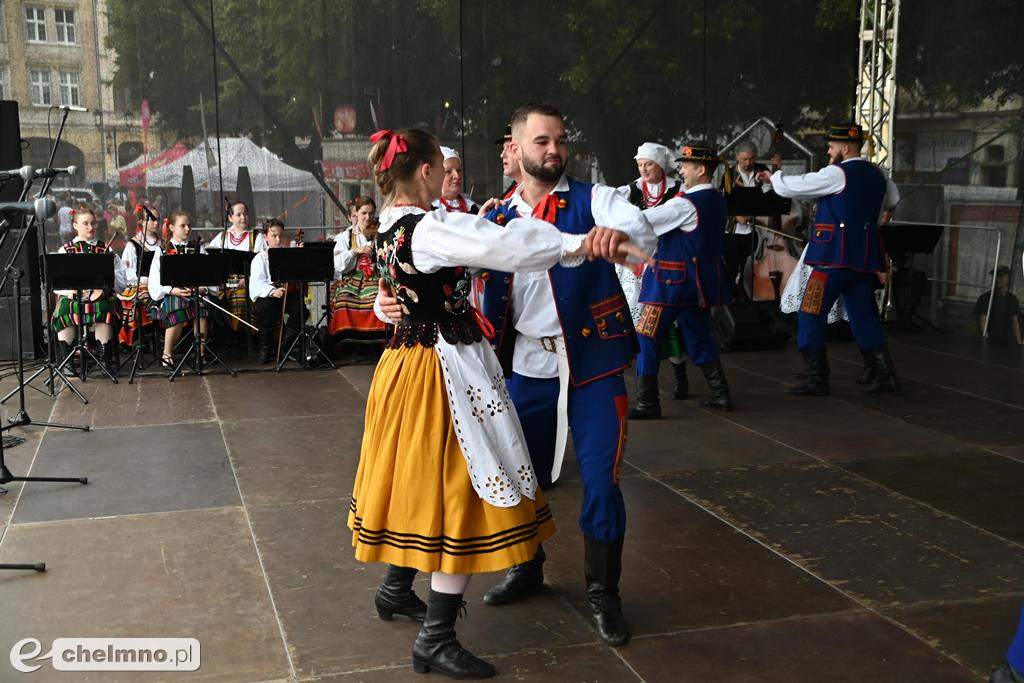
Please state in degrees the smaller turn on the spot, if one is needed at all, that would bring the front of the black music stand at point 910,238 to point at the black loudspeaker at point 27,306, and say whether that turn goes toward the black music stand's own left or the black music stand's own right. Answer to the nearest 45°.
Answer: approximately 135° to the black music stand's own left

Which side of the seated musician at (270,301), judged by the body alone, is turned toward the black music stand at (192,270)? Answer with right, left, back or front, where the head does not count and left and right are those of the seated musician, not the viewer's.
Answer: right

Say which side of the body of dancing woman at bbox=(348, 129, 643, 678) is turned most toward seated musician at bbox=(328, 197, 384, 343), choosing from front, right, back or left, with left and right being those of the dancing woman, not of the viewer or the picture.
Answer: left

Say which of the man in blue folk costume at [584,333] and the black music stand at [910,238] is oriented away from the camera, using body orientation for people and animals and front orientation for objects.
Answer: the black music stand

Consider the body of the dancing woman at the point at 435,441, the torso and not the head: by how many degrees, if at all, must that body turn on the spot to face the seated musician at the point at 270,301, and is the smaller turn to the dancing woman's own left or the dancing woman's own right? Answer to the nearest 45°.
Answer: approximately 90° to the dancing woman's own left

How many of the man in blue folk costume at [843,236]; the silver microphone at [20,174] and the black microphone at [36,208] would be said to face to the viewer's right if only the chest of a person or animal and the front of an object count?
2

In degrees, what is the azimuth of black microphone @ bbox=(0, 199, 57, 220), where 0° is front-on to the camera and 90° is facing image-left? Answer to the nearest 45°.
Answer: approximately 270°

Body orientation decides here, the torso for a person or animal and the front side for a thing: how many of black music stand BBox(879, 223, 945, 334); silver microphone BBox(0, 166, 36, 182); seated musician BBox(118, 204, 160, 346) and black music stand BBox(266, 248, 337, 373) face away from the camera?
2

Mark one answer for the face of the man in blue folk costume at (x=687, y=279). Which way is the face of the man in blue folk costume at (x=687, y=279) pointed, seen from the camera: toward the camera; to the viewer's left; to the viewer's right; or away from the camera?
to the viewer's left

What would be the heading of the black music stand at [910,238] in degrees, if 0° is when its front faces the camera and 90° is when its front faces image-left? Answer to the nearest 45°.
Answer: approximately 180°

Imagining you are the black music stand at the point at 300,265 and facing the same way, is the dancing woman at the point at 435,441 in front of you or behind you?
behind

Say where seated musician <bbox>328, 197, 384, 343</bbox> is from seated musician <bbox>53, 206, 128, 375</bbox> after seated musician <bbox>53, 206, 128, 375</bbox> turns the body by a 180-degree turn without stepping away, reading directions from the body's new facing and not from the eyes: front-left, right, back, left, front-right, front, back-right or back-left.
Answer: right

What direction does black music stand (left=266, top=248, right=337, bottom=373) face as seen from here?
away from the camera

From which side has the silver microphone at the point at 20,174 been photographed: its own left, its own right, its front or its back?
right
